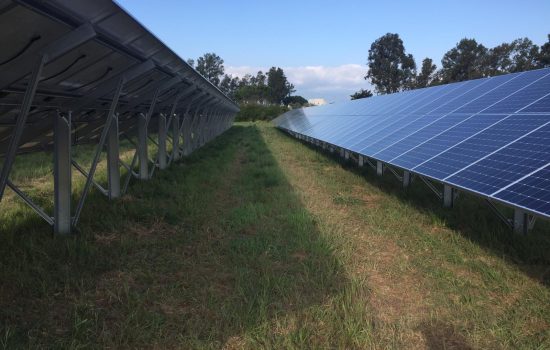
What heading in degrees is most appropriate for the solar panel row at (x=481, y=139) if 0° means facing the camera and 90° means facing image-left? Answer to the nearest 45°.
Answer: approximately 45°

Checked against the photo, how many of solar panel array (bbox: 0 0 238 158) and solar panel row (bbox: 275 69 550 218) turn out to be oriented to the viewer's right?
0

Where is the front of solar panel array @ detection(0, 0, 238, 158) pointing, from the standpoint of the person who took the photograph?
facing away from the viewer and to the left of the viewer

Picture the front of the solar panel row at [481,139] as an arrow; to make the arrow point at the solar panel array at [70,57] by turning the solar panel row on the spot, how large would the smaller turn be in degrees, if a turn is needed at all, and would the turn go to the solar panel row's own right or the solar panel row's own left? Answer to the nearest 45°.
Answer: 0° — it already faces it
